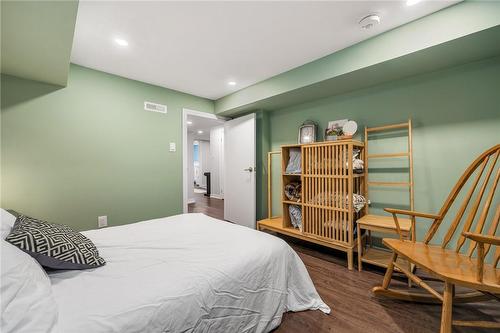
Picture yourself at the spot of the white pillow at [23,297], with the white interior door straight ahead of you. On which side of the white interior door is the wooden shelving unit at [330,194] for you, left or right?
right

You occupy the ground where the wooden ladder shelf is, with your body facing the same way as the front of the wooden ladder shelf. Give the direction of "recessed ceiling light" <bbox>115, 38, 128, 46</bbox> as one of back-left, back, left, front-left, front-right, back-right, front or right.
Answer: front

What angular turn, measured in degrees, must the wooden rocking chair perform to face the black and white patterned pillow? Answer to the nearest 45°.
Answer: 0° — it already faces it

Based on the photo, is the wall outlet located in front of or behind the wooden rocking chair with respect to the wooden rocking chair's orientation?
in front

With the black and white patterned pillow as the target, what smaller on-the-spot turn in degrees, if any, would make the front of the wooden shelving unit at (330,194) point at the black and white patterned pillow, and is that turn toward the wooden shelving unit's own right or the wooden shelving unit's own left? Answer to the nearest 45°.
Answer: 0° — it already faces it

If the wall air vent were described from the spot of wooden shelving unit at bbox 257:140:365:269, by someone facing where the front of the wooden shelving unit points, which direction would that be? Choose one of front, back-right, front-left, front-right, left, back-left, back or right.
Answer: front-right

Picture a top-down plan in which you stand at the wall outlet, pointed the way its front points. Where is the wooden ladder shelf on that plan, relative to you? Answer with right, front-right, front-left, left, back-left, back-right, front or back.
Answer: front-left

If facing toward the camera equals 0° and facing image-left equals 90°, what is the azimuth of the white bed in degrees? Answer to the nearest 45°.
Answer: approximately 225°

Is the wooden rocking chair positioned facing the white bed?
yes

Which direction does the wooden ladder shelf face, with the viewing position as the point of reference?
facing the viewer and to the left of the viewer

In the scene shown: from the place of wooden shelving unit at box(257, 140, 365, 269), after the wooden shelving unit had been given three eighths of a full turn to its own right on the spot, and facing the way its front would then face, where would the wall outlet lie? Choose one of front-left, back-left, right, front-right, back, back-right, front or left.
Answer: left

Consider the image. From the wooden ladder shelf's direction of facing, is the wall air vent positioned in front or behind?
in front

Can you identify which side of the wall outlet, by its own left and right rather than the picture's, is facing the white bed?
front
